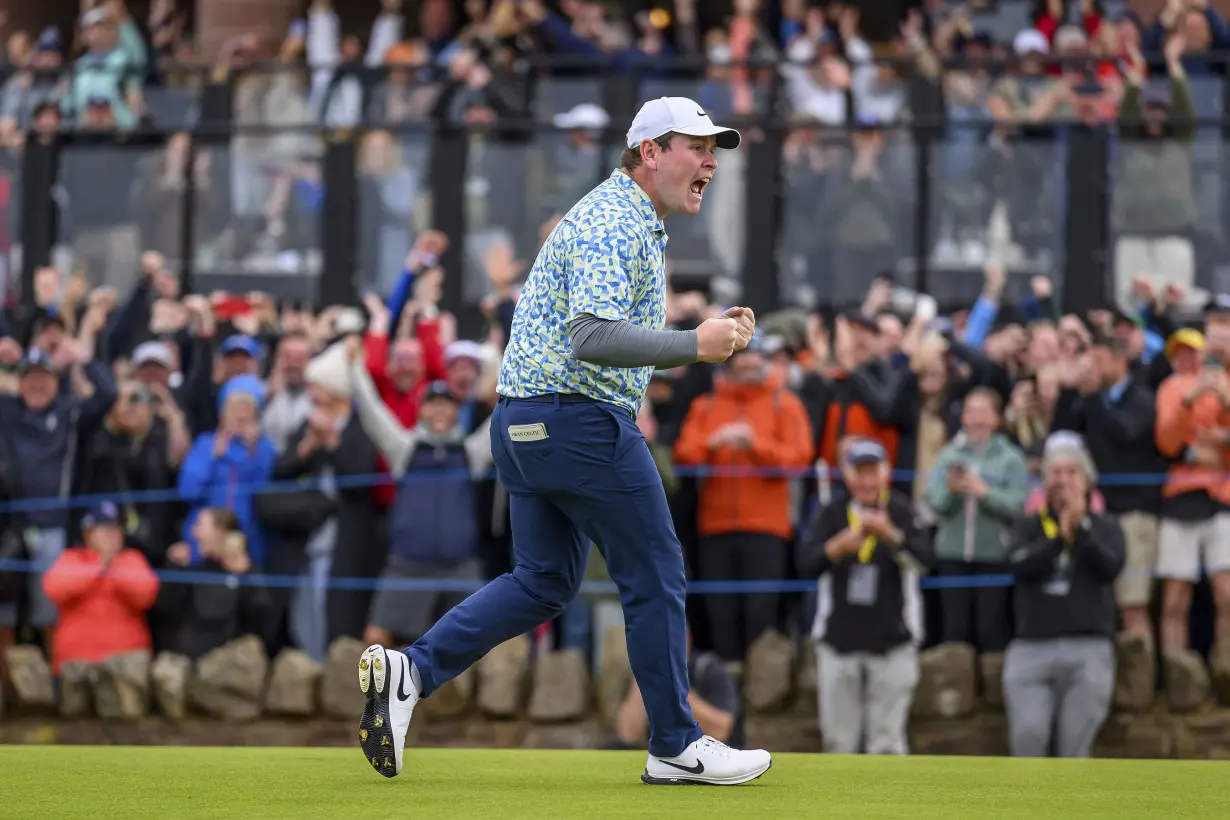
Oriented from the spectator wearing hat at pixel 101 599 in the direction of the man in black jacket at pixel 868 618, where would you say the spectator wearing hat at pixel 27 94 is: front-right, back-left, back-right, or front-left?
back-left

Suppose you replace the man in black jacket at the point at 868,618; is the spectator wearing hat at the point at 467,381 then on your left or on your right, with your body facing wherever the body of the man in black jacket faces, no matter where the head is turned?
on your right

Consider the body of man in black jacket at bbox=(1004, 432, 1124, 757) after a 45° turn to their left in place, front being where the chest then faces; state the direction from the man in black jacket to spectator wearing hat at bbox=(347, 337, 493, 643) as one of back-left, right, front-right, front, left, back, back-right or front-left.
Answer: back-right

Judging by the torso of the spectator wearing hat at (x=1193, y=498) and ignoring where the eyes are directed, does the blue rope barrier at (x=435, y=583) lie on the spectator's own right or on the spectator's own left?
on the spectator's own right

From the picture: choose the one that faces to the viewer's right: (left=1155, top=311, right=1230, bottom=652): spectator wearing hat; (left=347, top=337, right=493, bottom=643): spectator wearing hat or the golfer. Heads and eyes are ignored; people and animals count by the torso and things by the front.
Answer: the golfer

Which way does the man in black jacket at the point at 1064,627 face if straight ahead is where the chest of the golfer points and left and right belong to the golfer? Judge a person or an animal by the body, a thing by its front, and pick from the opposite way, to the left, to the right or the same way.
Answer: to the right

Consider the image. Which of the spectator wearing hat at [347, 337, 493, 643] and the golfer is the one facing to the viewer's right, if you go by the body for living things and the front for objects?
the golfer
